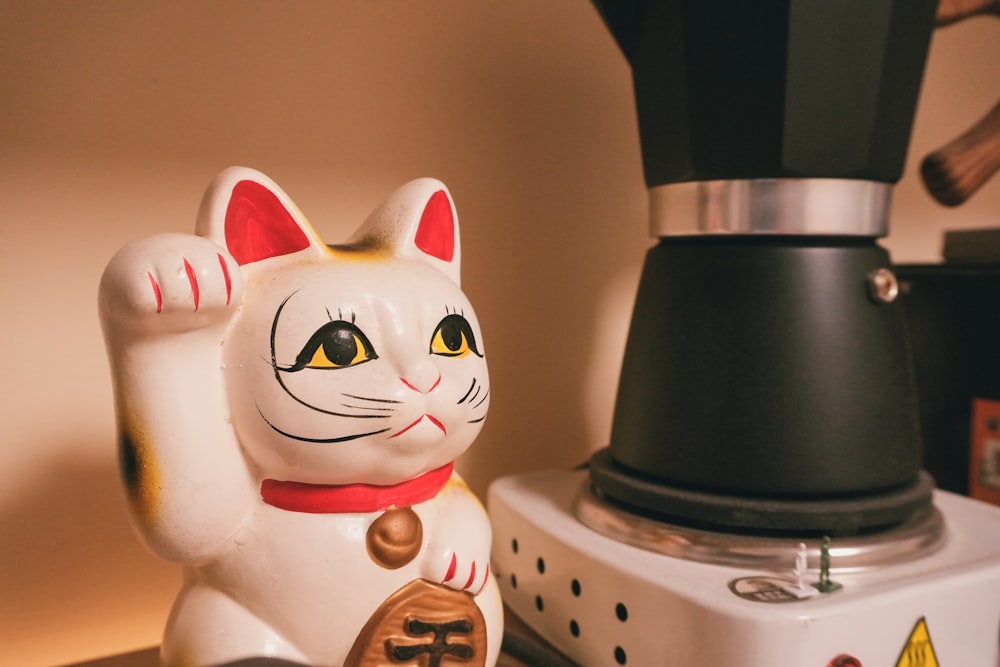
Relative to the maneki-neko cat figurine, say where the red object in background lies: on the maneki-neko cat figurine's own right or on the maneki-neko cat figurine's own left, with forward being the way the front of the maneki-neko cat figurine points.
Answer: on the maneki-neko cat figurine's own left

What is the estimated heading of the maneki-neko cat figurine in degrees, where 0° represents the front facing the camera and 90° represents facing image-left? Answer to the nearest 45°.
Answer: approximately 315°

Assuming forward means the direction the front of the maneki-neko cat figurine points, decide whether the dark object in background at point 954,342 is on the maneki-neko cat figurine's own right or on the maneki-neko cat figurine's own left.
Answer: on the maneki-neko cat figurine's own left
